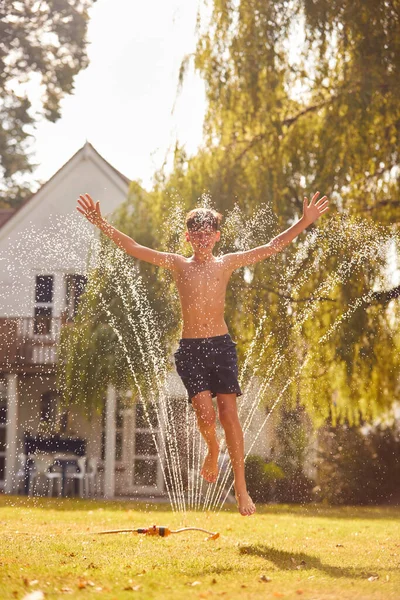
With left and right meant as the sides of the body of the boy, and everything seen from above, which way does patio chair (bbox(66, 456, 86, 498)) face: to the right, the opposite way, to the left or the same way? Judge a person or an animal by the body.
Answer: to the right

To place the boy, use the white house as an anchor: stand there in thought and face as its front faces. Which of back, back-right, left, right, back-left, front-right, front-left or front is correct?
front

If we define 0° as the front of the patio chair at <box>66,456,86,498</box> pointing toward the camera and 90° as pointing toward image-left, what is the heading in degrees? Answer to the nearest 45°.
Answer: approximately 90°

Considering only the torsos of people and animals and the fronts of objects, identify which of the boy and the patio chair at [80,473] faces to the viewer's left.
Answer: the patio chair

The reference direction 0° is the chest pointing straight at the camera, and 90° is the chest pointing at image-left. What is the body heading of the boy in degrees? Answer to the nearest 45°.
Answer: approximately 0°

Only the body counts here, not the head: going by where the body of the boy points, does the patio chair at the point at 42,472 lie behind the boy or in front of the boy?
behind

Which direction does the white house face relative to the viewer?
toward the camera

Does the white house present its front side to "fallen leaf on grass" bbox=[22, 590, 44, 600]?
yes

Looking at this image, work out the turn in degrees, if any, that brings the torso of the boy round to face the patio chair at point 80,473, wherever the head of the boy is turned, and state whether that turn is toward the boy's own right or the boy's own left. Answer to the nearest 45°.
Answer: approximately 180°

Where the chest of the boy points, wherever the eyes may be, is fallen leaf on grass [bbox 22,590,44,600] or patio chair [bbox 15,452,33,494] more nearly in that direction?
the fallen leaf on grass

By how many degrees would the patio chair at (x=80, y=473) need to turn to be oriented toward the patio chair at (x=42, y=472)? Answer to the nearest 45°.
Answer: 0° — it already faces it

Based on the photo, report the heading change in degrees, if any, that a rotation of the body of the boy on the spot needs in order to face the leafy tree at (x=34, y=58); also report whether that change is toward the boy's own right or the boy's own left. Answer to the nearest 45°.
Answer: approximately 180°

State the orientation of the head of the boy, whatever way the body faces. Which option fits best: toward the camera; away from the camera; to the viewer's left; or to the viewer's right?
toward the camera

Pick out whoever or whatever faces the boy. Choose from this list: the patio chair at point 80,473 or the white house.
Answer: the white house

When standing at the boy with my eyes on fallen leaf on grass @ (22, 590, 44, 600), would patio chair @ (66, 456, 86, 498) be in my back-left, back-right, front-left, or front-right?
back-right
